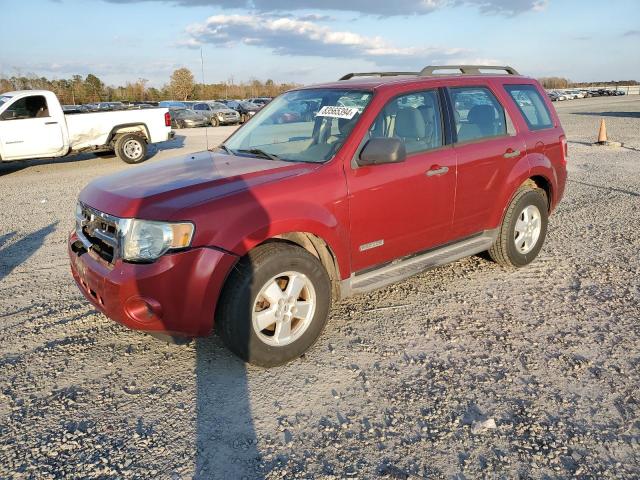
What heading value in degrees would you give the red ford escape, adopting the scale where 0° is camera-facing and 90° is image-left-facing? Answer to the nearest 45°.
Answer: approximately 45°

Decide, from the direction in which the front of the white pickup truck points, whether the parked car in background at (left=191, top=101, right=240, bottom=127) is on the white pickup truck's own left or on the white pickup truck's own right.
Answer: on the white pickup truck's own right

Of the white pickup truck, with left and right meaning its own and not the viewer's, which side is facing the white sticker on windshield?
left

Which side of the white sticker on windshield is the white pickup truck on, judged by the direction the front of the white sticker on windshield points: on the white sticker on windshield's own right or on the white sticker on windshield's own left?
on the white sticker on windshield's own right

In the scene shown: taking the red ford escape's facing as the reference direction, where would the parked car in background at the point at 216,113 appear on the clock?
The parked car in background is roughly at 4 o'clock from the red ford escape.

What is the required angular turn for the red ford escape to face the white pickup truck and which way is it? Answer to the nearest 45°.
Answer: approximately 90° to its right

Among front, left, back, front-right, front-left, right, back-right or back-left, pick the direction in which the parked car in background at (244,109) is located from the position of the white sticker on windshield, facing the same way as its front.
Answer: back-right

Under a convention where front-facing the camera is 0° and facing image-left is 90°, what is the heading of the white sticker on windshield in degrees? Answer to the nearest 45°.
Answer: approximately 45°

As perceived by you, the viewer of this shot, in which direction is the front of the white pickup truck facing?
facing to the left of the viewer

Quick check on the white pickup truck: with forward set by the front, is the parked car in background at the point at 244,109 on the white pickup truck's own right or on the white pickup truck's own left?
on the white pickup truck's own right
